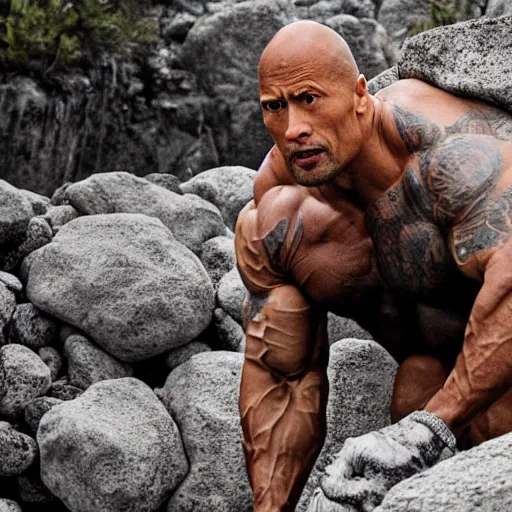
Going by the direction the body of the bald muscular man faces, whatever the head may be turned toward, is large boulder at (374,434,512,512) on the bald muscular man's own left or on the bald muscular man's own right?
on the bald muscular man's own left

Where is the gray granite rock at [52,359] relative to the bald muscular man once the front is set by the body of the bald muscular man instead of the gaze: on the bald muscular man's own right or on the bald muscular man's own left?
on the bald muscular man's own right

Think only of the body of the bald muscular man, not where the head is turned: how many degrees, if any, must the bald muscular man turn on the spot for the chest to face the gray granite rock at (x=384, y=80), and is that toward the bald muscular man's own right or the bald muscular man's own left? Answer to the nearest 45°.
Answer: approximately 135° to the bald muscular man's own right

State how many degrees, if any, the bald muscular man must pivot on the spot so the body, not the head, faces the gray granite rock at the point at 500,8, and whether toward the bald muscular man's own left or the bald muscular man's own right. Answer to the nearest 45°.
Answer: approximately 135° to the bald muscular man's own right

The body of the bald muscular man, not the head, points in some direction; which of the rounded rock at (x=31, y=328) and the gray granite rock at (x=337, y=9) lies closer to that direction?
the rounded rock

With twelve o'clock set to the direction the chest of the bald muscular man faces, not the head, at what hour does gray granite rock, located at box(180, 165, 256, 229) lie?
The gray granite rock is roughly at 4 o'clock from the bald muscular man.

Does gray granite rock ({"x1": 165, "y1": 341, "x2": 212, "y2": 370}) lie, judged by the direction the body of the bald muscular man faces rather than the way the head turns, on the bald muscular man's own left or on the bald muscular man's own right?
on the bald muscular man's own right

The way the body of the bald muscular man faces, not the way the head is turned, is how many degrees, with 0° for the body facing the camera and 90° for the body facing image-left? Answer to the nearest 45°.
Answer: approximately 45°

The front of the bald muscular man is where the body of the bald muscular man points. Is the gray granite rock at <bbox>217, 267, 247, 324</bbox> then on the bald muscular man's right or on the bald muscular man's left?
on the bald muscular man's right
